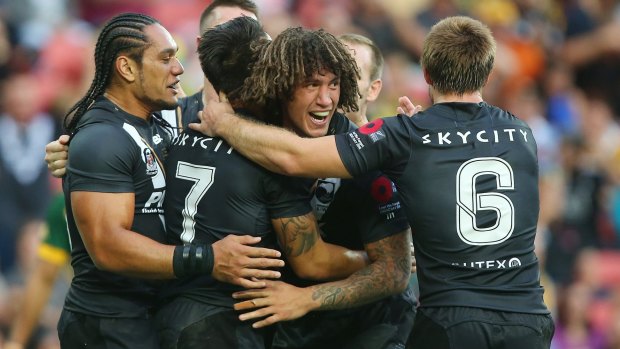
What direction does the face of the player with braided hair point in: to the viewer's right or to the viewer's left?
to the viewer's right

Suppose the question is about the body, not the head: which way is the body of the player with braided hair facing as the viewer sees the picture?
to the viewer's right

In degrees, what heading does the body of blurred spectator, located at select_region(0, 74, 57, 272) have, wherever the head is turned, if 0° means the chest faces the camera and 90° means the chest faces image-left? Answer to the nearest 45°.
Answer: approximately 0°

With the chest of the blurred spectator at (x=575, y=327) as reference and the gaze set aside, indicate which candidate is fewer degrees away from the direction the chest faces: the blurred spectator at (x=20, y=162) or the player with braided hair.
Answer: the player with braided hair

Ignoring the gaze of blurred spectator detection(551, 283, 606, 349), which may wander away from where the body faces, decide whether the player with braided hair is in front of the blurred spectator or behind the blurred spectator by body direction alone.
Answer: in front

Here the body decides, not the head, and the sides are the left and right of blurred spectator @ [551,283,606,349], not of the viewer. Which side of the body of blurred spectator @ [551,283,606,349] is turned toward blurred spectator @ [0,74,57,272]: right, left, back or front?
right

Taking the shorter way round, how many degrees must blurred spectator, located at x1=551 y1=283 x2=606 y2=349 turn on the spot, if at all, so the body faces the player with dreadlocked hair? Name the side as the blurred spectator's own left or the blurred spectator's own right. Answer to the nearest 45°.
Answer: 0° — they already face them

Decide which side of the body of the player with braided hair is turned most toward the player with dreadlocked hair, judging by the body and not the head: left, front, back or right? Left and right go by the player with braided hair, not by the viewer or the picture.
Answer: front
